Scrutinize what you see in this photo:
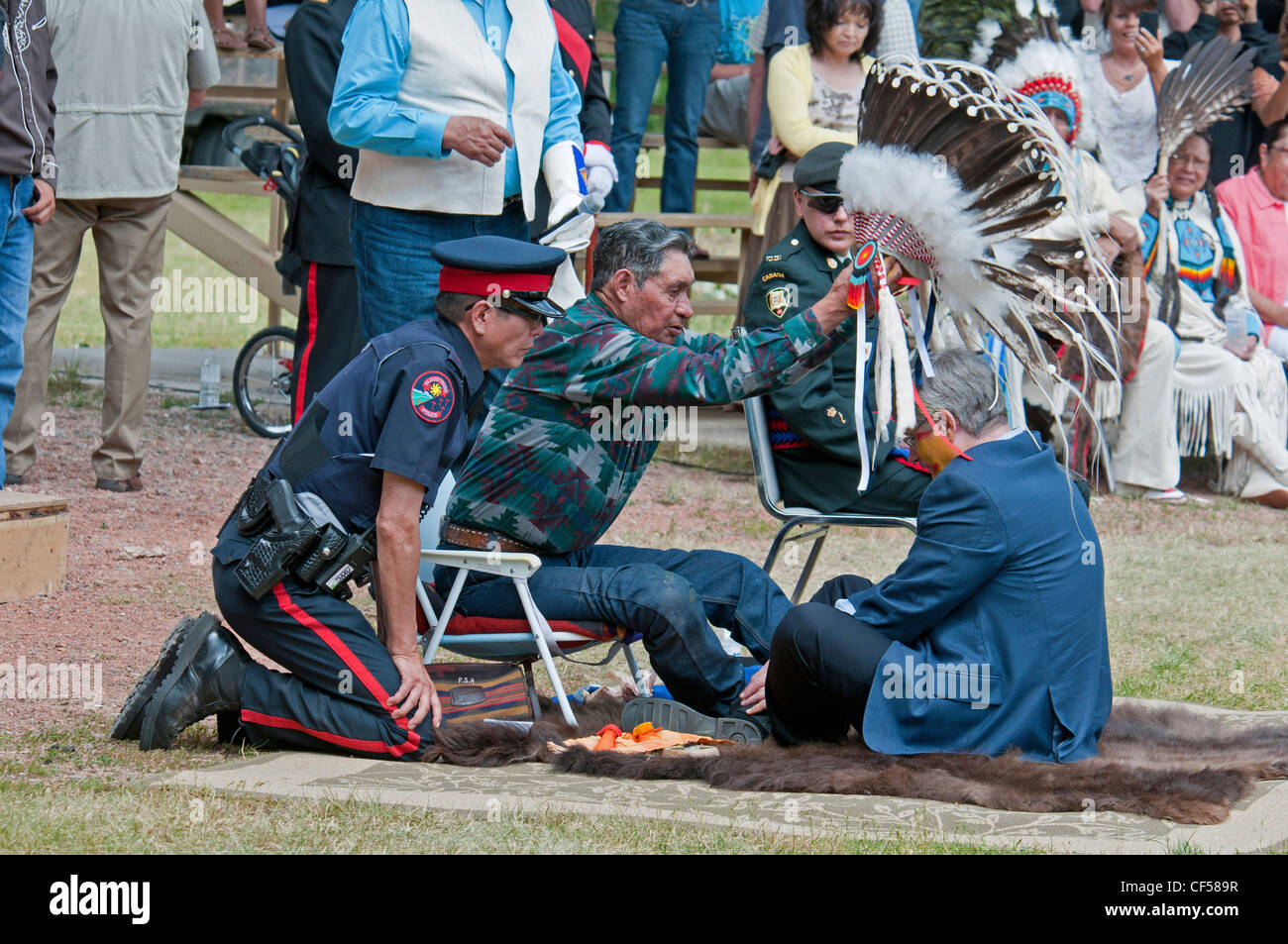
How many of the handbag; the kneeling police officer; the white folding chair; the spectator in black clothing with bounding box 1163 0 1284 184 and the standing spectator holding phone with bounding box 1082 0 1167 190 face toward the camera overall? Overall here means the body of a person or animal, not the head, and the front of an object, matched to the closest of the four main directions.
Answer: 3

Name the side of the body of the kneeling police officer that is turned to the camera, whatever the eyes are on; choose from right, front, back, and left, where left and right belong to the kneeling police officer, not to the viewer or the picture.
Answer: right

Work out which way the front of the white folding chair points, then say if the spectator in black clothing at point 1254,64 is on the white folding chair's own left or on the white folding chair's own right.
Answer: on the white folding chair's own left

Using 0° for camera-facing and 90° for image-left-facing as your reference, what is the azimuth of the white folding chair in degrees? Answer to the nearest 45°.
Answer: approximately 270°

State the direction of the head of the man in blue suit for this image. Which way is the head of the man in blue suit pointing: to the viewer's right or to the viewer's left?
to the viewer's left

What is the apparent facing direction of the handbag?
toward the camera

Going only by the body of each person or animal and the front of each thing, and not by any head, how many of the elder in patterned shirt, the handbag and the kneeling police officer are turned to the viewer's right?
2

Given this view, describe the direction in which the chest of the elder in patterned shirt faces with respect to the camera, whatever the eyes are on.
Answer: to the viewer's right

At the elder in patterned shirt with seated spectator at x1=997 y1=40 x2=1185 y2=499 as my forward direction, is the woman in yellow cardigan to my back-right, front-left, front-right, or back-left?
front-left

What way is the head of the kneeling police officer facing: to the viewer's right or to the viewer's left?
to the viewer's right

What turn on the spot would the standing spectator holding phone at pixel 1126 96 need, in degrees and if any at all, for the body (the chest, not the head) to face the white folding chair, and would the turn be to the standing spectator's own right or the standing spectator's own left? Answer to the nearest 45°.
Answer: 0° — they already face it

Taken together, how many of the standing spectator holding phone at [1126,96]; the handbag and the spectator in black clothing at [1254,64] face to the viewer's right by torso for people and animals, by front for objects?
0

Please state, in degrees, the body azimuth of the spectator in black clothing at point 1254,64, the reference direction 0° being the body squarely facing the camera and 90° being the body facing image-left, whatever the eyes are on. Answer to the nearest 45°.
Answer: approximately 0°

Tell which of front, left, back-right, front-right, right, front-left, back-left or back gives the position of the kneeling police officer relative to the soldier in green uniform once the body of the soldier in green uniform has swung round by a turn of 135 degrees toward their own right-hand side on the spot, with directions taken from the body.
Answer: front-left

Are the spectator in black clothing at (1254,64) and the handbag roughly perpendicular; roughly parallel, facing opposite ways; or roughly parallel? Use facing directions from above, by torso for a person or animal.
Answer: roughly parallel

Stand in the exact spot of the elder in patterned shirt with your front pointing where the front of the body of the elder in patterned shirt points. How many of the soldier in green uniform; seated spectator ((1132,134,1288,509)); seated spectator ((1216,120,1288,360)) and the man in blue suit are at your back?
0

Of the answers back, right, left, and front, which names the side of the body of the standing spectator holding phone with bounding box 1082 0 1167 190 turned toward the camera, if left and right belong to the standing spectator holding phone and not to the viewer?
front

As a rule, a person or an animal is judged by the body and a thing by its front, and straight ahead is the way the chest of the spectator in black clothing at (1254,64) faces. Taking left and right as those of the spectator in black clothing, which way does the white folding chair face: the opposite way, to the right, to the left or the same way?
to the left

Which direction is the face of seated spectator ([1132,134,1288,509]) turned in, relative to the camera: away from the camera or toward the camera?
toward the camera

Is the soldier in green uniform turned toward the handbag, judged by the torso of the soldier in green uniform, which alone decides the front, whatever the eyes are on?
no
